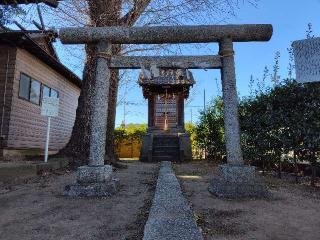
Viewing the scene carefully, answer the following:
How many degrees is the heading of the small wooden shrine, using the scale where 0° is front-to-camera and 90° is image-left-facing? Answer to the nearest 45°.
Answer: approximately 0°

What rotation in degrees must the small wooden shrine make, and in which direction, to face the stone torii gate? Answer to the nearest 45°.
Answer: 0° — it already faces it
